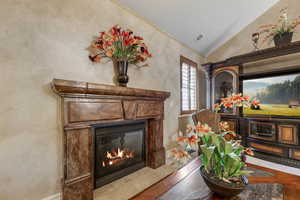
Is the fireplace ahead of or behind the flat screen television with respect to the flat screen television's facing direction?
ahead

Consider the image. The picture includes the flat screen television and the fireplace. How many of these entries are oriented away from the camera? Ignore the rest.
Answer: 0

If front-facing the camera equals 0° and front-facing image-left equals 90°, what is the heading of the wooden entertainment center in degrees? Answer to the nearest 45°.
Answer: approximately 45°

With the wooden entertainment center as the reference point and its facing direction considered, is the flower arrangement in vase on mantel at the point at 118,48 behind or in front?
in front

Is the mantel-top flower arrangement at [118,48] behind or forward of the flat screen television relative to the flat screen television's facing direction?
forward

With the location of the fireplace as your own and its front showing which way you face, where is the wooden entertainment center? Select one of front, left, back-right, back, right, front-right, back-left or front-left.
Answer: front-left

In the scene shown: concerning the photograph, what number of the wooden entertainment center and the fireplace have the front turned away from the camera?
0

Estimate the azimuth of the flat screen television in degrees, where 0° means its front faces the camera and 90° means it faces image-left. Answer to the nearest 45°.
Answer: approximately 45°
